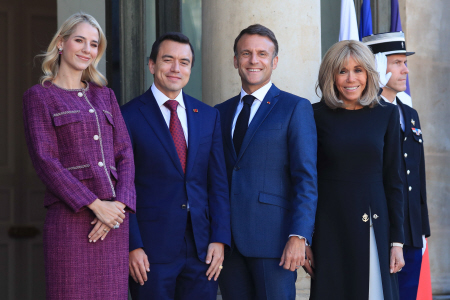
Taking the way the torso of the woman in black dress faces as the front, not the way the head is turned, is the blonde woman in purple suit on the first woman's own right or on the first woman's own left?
on the first woman's own right

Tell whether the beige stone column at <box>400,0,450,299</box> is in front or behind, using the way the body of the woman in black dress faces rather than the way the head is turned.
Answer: behind

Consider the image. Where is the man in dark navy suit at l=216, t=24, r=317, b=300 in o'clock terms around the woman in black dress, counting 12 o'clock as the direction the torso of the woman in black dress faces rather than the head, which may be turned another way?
The man in dark navy suit is roughly at 2 o'clock from the woman in black dress.

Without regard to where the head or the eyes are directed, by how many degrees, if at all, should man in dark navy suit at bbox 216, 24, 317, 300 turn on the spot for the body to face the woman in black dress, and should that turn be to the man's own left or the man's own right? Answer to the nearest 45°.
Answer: approximately 135° to the man's own left

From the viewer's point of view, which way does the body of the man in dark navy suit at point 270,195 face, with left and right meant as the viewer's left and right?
facing the viewer and to the left of the viewer

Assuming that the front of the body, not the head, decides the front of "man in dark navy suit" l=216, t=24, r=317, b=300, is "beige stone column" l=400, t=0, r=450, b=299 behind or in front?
behind

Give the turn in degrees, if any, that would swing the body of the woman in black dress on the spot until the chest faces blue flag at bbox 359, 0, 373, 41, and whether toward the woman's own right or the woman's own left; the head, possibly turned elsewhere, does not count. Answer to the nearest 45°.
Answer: approximately 180°

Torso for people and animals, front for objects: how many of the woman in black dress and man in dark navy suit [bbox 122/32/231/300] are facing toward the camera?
2

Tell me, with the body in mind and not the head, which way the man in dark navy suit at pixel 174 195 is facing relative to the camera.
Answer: toward the camera

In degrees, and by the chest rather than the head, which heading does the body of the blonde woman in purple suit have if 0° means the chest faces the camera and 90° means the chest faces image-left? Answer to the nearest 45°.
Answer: approximately 315°

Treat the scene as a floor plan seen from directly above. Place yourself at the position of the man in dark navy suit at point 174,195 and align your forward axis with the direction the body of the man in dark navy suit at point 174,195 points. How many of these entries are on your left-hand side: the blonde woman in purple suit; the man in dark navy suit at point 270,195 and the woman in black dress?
2

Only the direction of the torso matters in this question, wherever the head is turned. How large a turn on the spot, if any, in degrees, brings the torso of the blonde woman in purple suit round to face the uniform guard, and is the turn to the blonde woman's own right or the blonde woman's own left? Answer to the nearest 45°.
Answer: approximately 45° to the blonde woman's own left

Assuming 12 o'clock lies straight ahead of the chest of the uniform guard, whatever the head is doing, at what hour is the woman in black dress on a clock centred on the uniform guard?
The woman in black dress is roughly at 2 o'clock from the uniform guard.
